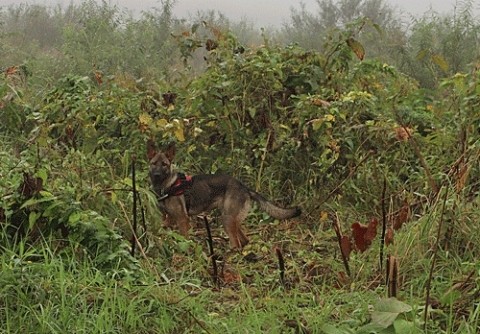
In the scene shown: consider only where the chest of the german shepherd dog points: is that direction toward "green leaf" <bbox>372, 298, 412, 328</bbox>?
no

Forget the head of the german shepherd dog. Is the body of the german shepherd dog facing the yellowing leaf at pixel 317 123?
no

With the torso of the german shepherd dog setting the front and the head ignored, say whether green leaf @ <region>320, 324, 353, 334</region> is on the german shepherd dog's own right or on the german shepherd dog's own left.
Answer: on the german shepherd dog's own left

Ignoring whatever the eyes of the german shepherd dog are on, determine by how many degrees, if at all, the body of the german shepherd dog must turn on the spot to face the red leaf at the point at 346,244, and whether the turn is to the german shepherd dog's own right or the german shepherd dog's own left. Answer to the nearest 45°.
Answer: approximately 135° to the german shepherd dog's own left

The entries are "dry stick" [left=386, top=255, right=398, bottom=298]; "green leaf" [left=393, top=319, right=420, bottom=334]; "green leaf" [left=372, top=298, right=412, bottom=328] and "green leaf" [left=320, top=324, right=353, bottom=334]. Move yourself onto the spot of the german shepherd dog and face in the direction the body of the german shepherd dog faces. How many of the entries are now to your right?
0

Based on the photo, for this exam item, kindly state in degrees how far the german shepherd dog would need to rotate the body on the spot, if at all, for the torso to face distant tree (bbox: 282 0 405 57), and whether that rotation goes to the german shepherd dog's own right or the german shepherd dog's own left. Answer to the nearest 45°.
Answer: approximately 90° to the german shepherd dog's own right

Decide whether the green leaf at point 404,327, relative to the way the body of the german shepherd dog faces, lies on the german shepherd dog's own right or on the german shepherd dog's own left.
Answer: on the german shepherd dog's own left

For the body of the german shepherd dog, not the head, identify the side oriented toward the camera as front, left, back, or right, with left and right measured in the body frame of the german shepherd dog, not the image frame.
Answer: left

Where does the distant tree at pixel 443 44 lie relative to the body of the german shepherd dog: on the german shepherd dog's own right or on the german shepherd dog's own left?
on the german shepherd dog's own right

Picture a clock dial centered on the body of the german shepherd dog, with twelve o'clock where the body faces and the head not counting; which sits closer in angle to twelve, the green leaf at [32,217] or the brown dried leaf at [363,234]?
the green leaf

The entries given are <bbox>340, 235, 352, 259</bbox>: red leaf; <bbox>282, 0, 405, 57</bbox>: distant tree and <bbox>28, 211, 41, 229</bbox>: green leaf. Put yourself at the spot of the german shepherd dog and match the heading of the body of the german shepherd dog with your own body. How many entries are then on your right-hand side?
1

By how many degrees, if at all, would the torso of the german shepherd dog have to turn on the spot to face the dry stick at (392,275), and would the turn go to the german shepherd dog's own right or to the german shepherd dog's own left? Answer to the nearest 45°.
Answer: approximately 135° to the german shepherd dog's own left

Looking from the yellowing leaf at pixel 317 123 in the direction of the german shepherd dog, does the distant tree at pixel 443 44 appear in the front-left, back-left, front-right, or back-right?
back-right
